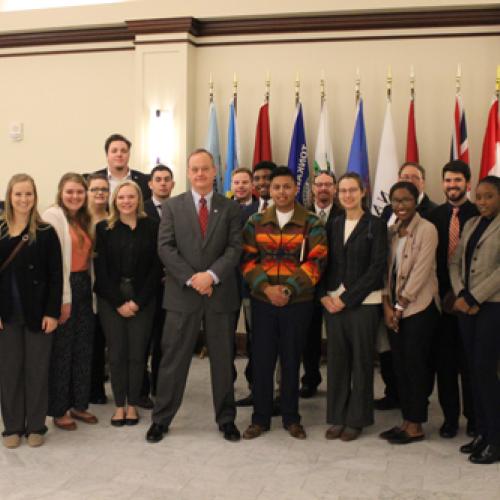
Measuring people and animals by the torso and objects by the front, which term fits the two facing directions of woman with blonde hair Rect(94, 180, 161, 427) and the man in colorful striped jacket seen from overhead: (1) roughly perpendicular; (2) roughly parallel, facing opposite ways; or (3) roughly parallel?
roughly parallel

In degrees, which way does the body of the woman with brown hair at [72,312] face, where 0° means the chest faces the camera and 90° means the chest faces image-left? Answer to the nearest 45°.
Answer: approximately 315°

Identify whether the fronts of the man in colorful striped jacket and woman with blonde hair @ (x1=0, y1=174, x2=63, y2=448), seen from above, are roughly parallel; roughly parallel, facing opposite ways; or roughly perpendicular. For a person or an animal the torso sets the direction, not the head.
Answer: roughly parallel

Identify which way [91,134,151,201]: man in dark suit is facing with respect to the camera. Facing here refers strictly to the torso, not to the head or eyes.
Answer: toward the camera

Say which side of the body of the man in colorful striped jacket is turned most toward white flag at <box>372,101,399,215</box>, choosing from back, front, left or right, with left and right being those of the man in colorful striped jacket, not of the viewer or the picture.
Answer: back

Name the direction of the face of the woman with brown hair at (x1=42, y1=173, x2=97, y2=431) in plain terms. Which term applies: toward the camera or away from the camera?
toward the camera

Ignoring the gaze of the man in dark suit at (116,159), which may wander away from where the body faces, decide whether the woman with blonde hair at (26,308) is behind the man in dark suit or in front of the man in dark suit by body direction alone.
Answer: in front

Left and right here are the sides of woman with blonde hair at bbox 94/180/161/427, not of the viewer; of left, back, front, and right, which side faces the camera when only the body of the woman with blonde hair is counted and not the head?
front

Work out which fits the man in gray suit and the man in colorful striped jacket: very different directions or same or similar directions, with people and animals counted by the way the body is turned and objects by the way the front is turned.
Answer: same or similar directions

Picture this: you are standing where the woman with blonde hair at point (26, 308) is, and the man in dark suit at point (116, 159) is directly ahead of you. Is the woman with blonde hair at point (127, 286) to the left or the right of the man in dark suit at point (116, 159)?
right

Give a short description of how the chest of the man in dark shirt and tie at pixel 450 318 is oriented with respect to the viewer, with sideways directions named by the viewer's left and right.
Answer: facing the viewer

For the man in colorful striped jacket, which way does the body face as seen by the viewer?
toward the camera

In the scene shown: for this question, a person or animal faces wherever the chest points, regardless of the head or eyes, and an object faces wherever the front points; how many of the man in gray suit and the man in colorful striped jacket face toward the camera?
2

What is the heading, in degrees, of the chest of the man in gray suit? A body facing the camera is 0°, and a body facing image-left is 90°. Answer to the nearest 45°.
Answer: approximately 0°

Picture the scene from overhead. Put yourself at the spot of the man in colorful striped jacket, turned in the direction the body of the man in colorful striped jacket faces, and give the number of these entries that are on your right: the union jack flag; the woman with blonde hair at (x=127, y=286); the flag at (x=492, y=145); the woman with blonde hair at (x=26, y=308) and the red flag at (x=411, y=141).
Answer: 2
